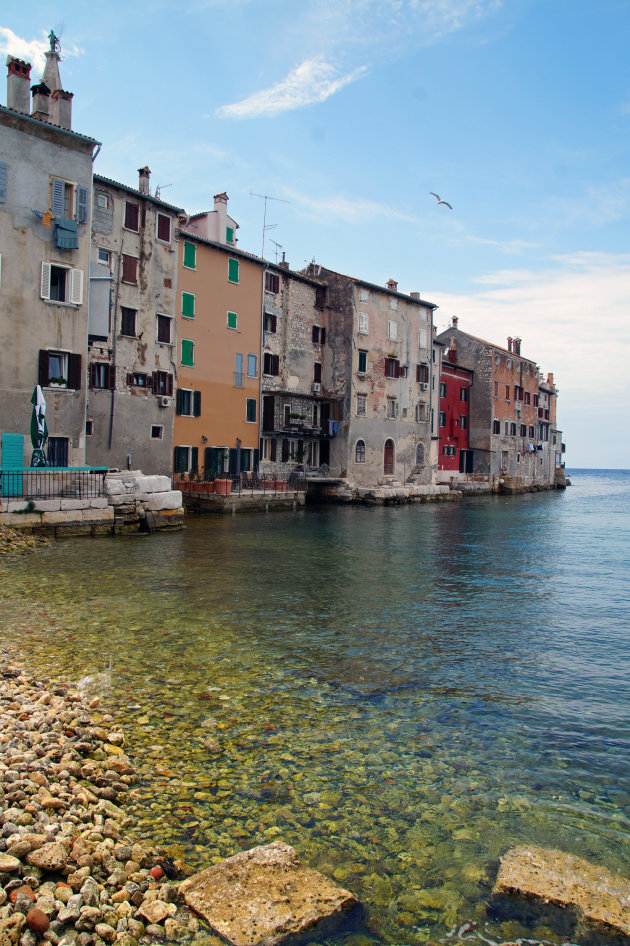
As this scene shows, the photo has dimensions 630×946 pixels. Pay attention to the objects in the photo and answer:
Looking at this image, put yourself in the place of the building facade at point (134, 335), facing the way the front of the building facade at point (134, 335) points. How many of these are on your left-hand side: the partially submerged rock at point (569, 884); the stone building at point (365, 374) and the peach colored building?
2

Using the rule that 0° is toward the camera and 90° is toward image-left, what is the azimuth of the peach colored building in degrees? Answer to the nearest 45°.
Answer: approximately 315°

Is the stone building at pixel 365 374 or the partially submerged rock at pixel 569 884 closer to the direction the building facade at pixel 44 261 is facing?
the partially submerged rock

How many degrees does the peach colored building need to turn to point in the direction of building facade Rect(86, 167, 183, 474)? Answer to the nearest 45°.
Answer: approximately 90° to its right

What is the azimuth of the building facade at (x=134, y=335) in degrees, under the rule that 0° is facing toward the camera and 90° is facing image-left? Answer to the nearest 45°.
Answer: approximately 315°

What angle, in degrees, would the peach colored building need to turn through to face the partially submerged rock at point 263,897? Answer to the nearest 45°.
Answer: approximately 45° to its right

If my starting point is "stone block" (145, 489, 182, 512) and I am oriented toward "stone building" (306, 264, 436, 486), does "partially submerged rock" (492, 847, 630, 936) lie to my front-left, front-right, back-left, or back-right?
back-right

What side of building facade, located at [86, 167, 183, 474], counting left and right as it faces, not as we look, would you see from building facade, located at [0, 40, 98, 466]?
right

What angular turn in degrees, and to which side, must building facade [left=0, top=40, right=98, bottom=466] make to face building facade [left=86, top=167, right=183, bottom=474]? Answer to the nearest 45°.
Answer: approximately 90° to its left

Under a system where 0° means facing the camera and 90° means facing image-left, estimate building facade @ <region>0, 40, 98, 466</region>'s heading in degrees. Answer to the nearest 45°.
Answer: approximately 315°
